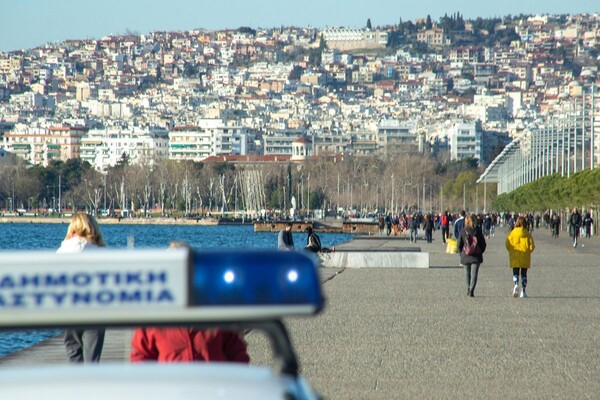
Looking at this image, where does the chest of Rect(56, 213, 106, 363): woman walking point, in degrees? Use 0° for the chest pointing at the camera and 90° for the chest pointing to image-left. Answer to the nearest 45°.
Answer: approximately 180°

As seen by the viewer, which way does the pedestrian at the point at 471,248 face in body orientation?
away from the camera

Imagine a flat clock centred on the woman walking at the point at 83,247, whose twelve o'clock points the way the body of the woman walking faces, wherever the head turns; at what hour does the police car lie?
The police car is roughly at 6 o'clock from the woman walking.

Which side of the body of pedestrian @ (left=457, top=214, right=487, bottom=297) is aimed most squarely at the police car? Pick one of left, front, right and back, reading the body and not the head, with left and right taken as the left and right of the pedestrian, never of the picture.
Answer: back
